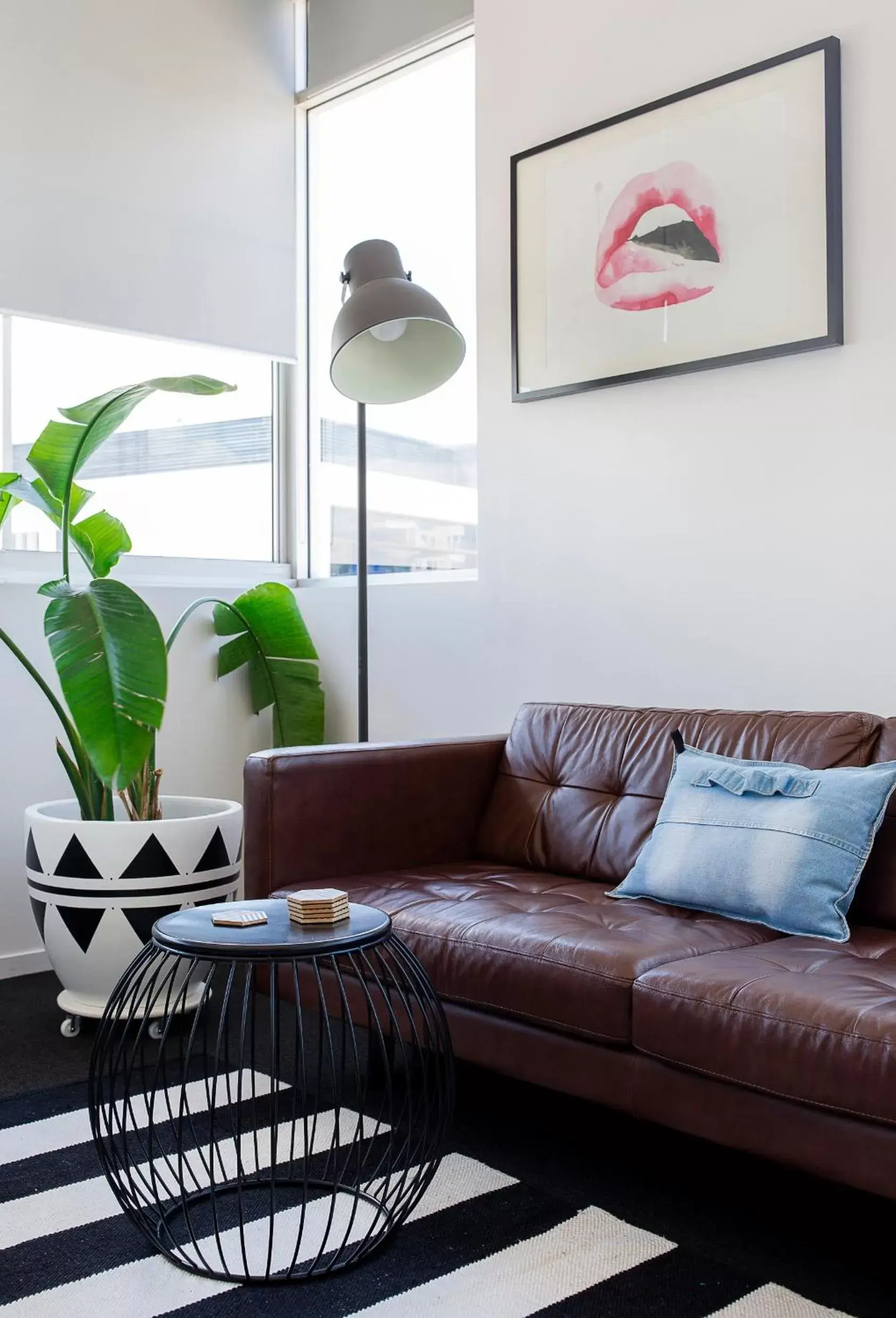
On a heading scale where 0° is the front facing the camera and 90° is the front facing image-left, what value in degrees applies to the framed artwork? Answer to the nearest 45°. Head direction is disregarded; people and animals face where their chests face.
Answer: approximately 45°

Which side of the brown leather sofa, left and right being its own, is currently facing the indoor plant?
right

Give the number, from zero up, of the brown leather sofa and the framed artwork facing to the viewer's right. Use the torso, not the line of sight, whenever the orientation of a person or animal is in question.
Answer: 0

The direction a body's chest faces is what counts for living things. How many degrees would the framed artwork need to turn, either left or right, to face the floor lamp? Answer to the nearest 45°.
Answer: approximately 45° to its right

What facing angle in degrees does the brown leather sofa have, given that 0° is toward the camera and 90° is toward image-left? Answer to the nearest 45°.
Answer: approximately 45°
